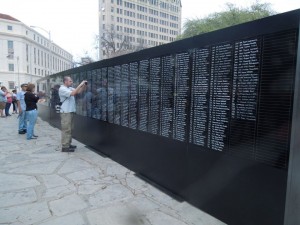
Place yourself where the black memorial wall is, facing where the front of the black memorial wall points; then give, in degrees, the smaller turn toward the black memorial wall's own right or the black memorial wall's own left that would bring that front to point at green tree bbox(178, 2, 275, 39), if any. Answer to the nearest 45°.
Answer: approximately 135° to the black memorial wall's own right

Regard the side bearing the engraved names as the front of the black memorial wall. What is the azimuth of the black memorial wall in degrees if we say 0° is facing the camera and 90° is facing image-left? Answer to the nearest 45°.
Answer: approximately 45°
